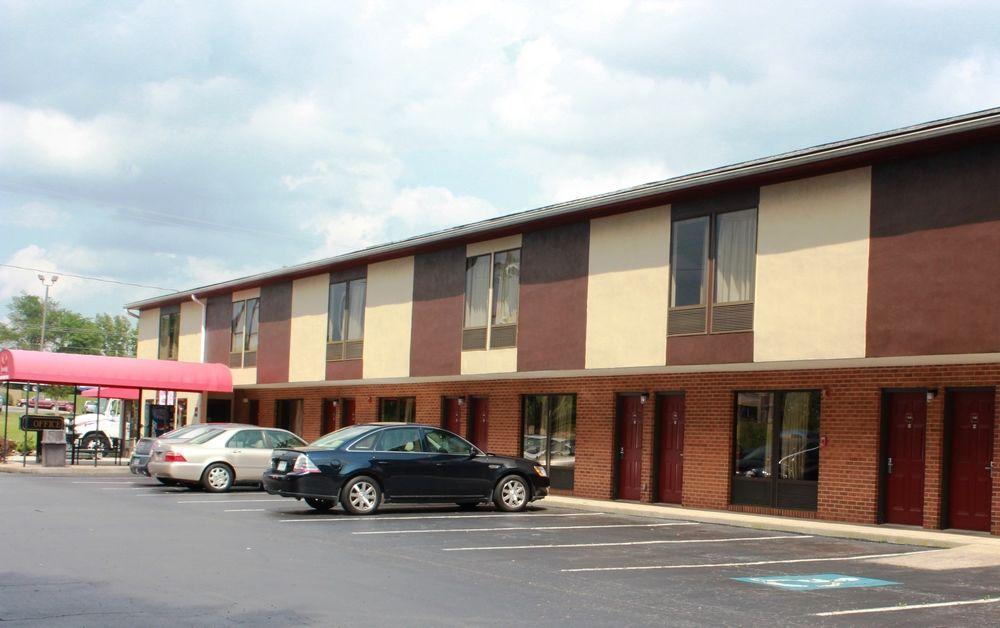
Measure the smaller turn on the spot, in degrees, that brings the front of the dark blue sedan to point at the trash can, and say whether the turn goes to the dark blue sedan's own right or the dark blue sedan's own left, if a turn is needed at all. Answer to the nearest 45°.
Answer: approximately 90° to the dark blue sedan's own left

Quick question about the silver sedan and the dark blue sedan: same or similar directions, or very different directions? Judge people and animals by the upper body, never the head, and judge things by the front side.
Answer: same or similar directions

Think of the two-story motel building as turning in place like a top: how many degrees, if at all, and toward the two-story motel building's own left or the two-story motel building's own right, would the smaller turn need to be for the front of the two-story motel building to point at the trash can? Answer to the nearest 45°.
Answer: approximately 90° to the two-story motel building's own right

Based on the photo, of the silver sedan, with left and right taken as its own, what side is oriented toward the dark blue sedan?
right

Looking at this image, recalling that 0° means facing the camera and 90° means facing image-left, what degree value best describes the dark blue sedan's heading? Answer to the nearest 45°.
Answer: approximately 225°

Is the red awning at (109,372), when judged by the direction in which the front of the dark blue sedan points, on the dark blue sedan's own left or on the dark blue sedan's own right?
on the dark blue sedan's own left

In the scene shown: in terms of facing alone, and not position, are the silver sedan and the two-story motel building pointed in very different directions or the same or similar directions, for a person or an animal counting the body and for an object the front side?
very different directions

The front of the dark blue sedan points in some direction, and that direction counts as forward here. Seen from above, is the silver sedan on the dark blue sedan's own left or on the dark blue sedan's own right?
on the dark blue sedan's own left

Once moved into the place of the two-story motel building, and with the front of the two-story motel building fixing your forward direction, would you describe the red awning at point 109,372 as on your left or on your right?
on your right

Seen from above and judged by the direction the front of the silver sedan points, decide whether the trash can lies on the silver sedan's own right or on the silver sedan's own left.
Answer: on the silver sedan's own left

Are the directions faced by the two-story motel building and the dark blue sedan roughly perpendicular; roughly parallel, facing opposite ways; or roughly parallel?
roughly parallel, facing opposite ways

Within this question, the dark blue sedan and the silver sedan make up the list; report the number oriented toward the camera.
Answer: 0
